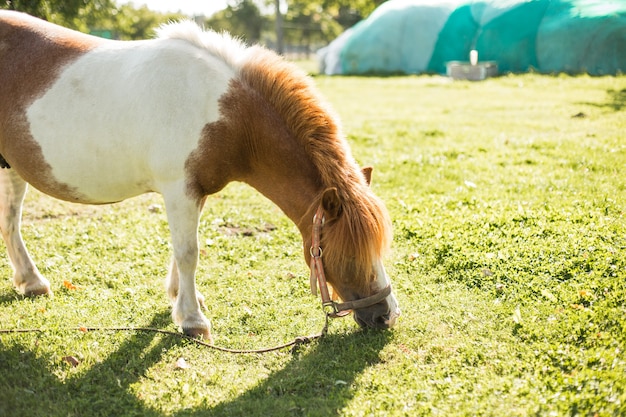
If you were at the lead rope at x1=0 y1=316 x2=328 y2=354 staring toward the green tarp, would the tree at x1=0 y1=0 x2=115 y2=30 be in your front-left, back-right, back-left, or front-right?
front-left

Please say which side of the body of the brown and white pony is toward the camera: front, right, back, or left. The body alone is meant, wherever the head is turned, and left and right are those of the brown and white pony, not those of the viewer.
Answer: right

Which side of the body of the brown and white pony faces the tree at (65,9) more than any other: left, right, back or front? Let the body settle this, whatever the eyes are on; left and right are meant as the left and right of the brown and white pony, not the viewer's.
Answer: left

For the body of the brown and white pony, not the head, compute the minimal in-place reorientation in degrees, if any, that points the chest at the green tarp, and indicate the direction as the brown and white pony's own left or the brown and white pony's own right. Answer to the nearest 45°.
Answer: approximately 45° to the brown and white pony's own left

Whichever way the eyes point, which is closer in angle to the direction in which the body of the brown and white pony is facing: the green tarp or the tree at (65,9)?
the green tarp
